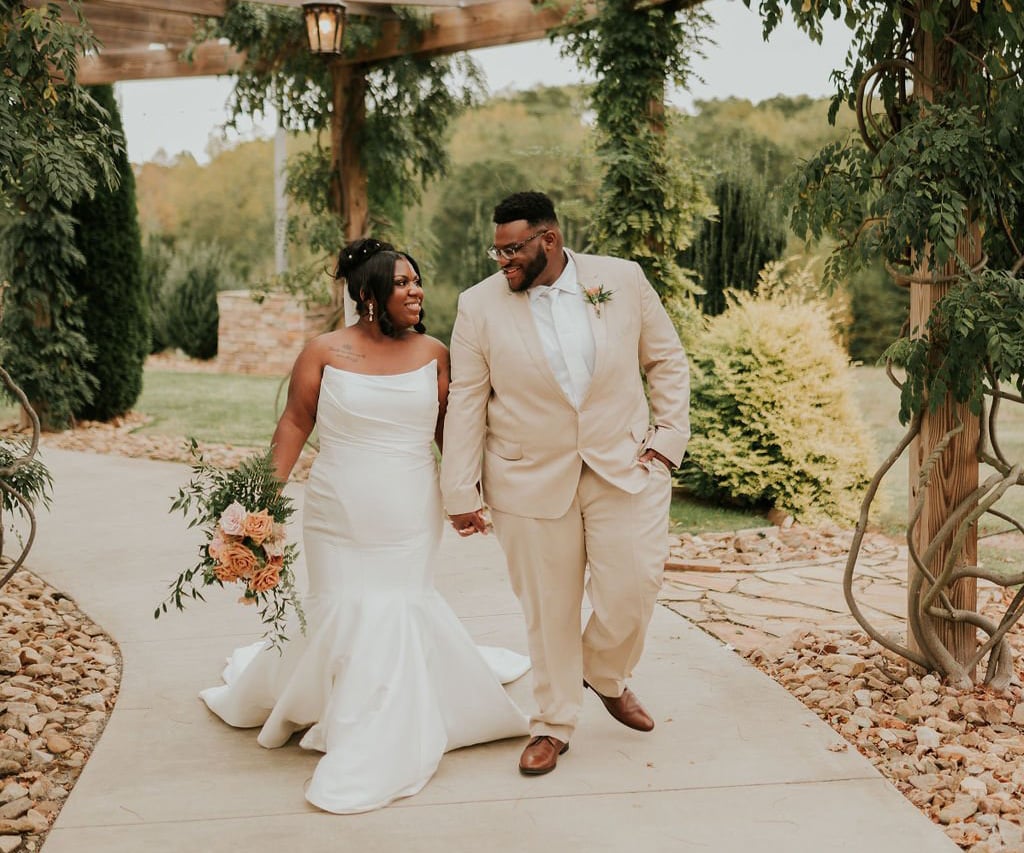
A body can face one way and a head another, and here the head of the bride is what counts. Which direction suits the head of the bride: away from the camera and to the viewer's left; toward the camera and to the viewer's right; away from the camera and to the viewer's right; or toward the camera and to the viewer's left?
toward the camera and to the viewer's right

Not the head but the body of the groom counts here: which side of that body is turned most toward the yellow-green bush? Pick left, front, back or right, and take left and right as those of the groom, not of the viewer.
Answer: back

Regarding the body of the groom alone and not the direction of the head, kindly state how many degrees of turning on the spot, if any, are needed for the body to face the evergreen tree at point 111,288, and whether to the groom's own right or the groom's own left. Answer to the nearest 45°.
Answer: approximately 135° to the groom's own right

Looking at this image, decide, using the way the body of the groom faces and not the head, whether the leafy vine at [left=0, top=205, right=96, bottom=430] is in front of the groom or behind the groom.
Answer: behind

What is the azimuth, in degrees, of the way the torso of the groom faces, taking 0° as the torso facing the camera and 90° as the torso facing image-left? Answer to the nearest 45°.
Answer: approximately 0°

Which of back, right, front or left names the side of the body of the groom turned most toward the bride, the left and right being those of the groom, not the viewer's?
right

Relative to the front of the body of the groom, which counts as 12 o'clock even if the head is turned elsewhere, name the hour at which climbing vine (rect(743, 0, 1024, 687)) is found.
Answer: The climbing vine is roughly at 8 o'clock from the groom.

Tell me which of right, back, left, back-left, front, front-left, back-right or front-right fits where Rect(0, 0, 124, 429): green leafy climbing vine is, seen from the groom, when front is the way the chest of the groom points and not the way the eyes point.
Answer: right

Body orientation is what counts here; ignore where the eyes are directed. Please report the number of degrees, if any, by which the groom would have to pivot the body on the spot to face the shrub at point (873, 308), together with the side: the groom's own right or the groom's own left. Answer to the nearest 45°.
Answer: approximately 180°
